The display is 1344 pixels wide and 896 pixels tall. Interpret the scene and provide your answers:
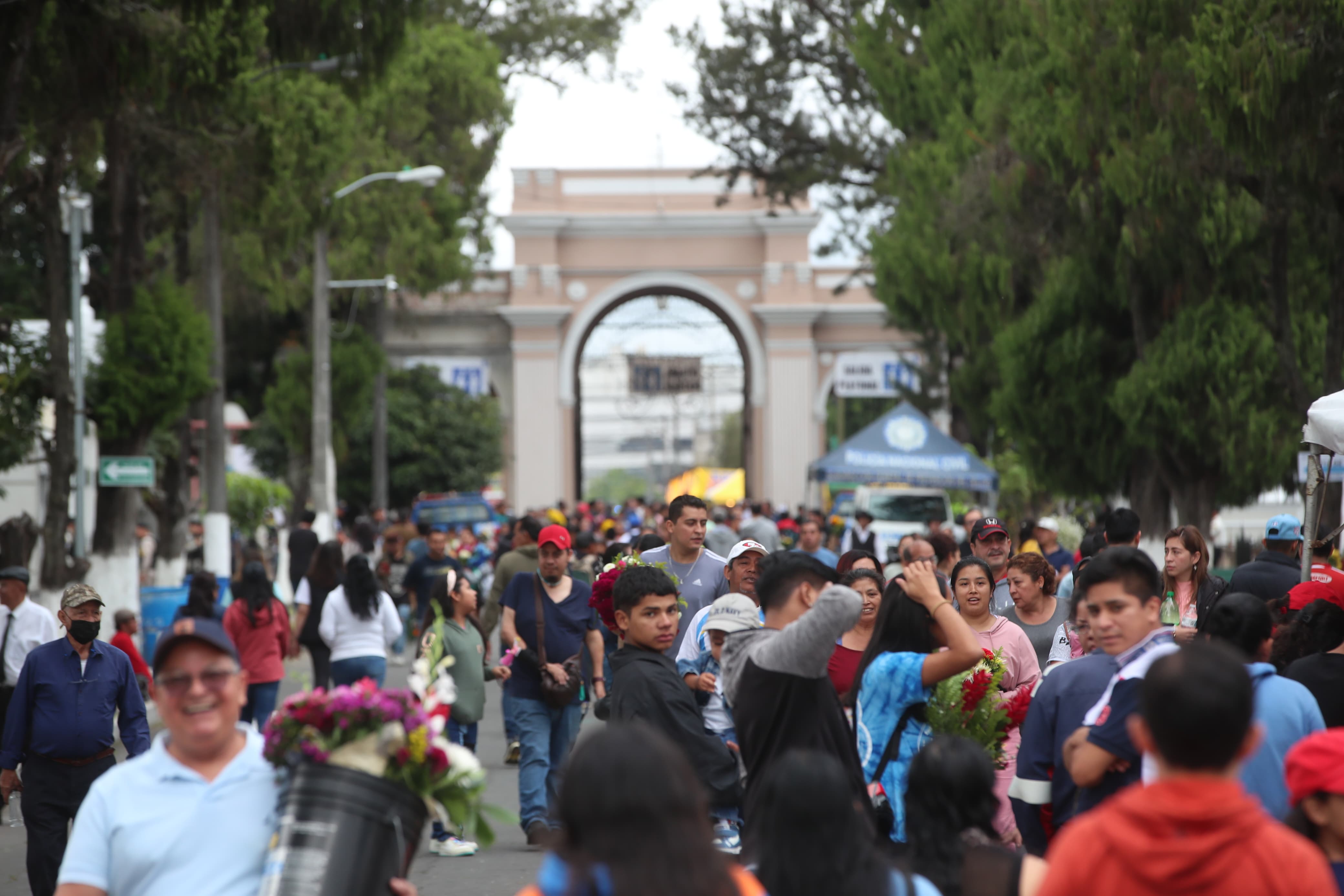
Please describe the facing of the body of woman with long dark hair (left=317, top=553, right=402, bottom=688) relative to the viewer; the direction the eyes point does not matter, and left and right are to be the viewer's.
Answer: facing away from the viewer

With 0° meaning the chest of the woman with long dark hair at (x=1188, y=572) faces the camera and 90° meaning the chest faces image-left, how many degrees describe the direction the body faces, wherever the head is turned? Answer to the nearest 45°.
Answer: approximately 45°

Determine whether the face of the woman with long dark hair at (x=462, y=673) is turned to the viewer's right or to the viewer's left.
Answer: to the viewer's right

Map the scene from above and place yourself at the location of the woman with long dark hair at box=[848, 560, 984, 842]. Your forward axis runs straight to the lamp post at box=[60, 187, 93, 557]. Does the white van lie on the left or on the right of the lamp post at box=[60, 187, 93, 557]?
right

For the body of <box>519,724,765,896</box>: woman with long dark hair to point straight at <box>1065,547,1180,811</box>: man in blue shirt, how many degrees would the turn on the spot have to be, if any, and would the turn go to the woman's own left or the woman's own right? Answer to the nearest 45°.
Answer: approximately 45° to the woman's own right

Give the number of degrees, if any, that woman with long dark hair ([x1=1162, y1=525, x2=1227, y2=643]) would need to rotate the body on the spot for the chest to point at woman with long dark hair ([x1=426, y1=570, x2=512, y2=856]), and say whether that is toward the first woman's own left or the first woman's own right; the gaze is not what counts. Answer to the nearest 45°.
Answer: approximately 45° to the first woman's own right

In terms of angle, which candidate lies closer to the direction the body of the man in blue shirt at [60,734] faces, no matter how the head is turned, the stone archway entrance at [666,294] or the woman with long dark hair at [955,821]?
the woman with long dark hair

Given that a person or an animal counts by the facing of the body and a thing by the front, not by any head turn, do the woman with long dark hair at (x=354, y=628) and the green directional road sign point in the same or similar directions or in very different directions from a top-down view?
very different directions

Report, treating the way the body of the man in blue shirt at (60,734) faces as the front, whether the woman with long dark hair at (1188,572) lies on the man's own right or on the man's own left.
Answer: on the man's own left
